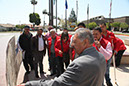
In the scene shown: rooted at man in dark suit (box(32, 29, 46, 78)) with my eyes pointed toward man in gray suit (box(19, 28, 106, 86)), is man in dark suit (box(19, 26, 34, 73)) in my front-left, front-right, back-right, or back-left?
back-right

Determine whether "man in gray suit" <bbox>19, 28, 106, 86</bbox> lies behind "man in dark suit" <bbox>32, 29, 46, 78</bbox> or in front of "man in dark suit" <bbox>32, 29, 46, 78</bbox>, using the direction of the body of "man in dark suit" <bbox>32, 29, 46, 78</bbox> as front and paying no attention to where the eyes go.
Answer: in front

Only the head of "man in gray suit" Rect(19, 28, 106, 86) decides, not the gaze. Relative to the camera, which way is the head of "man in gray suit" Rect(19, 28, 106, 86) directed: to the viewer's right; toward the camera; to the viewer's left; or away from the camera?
to the viewer's left

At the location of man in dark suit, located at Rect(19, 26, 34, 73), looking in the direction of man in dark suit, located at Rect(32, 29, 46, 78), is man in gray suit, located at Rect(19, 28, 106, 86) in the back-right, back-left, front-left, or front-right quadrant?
front-right

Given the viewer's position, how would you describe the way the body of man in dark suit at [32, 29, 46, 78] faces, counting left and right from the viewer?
facing the viewer and to the right of the viewer
